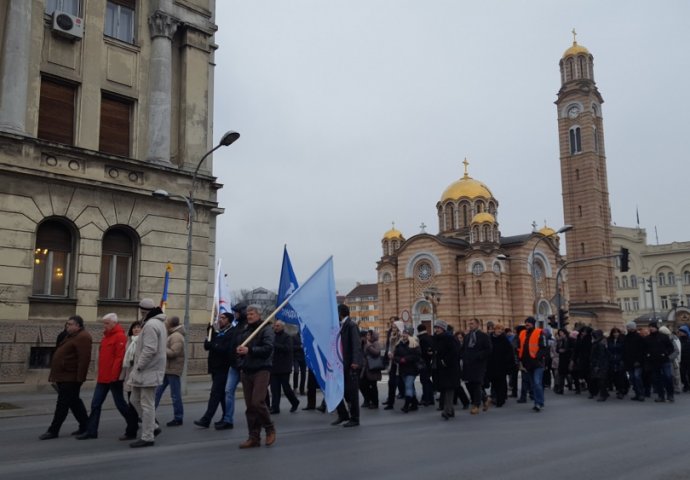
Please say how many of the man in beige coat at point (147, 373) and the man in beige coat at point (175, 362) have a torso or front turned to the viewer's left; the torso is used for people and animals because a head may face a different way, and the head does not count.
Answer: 2

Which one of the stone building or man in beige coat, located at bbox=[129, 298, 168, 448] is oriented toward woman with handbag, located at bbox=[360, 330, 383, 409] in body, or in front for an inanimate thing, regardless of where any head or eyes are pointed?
the stone building

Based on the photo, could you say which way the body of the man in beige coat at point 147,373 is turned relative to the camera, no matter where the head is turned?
to the viewer's left

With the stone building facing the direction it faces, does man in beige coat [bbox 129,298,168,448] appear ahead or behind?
ahead

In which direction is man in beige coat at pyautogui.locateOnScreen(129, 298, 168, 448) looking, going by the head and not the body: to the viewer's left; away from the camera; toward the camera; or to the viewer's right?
to the viewer's left

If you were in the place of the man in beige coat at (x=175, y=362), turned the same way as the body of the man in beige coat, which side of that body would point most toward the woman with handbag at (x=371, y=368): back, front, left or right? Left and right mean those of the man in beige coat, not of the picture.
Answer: back

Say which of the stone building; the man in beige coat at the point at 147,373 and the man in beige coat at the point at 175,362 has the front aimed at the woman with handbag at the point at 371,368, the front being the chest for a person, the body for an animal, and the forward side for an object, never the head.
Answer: the stone building

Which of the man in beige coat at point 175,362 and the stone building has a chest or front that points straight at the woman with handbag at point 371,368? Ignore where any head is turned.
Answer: the stone building

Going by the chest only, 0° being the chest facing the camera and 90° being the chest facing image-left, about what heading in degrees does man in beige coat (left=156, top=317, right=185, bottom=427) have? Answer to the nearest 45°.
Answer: approximately 90°

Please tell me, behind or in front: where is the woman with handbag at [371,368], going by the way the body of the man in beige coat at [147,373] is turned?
behind

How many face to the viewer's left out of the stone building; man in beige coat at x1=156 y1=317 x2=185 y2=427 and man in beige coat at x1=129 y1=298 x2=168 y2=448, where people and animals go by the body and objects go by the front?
2

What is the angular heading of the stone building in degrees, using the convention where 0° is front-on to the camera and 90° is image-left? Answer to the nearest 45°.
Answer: approximately 315°
